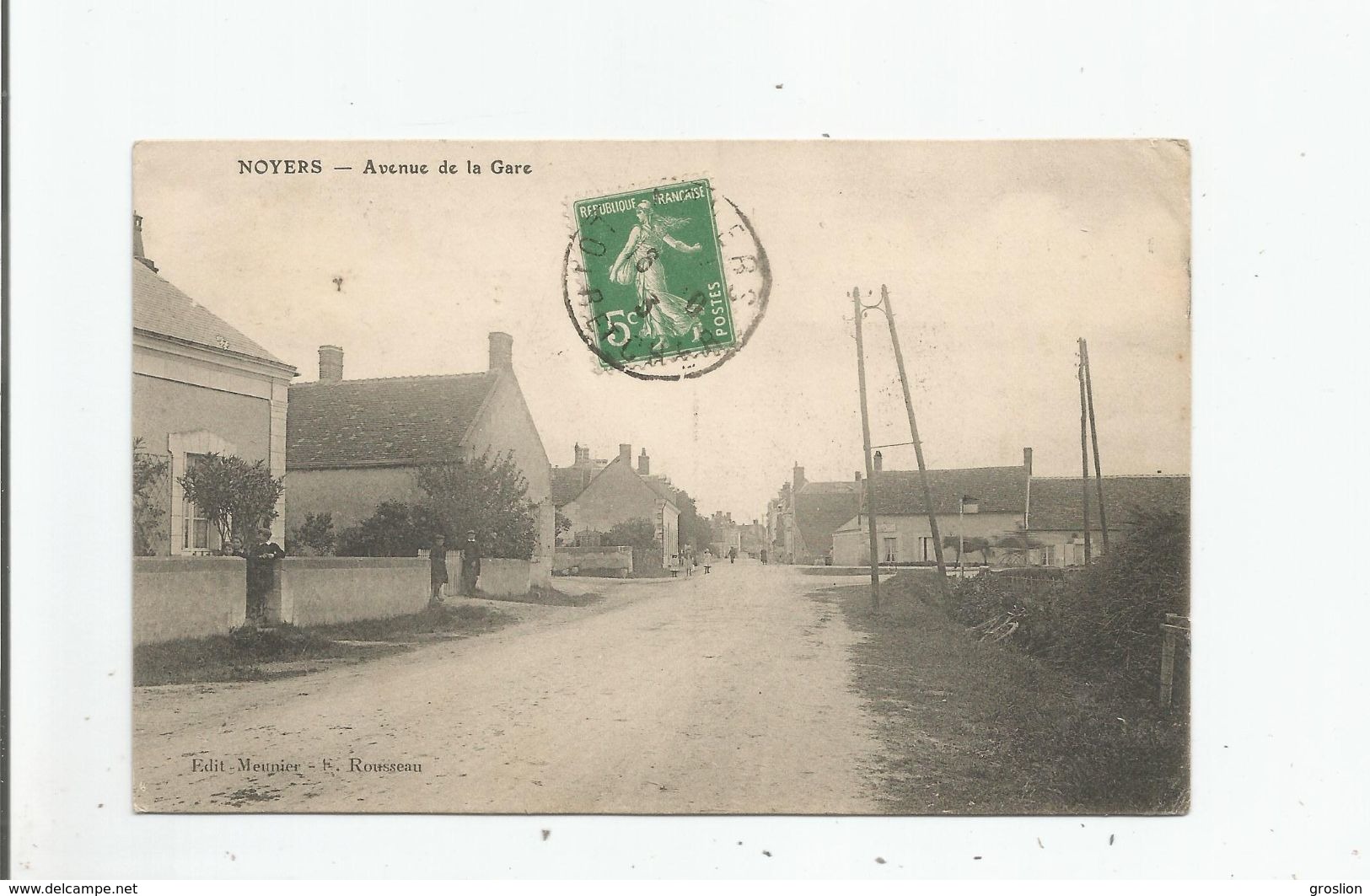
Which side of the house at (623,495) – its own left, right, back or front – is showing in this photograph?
right

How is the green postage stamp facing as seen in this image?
toward the camera

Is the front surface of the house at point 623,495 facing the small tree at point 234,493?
no

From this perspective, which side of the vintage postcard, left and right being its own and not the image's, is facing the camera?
front

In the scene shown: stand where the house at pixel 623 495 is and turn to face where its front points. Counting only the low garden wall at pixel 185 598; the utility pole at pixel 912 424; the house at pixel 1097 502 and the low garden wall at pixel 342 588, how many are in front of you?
2
